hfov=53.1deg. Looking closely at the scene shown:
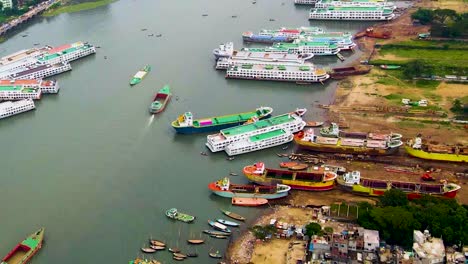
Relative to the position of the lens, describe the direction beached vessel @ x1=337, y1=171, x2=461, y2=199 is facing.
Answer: facing to the right of the viewer

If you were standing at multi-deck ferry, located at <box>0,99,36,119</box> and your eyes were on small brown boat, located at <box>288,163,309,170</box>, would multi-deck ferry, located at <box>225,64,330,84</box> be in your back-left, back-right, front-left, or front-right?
front-left

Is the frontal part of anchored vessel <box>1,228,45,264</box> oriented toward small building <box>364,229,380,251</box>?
no

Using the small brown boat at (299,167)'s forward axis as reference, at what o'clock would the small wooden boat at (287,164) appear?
The small wooden boat is roughly at 7 o'clock from the small brown boat.

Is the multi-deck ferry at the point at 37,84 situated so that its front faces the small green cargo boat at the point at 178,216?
no

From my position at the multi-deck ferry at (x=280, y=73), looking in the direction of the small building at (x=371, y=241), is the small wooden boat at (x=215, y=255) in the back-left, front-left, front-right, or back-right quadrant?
front-right

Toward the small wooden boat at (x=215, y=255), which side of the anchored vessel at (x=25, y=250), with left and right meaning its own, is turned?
right

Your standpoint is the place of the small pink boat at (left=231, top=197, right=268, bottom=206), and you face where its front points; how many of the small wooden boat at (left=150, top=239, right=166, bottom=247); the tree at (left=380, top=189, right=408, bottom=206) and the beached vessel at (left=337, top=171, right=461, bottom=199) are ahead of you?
2

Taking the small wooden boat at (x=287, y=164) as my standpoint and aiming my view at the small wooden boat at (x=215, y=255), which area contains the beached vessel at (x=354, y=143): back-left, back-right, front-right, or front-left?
back-left

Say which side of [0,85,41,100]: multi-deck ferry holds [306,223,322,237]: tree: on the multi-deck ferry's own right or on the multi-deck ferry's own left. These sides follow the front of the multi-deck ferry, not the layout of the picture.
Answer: on the multi-deck ferry's own right

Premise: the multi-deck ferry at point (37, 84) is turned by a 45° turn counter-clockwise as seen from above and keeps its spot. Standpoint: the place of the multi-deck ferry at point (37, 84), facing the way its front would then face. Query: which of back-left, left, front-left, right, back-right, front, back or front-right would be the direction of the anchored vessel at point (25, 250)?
back-right

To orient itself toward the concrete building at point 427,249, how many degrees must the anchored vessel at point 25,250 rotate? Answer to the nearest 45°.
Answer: approximately 90° to its right

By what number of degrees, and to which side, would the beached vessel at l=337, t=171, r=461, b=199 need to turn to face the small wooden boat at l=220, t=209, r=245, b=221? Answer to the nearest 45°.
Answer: approximately 135° to its right

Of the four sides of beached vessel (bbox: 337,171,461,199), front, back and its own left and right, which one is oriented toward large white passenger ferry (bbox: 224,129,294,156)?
back

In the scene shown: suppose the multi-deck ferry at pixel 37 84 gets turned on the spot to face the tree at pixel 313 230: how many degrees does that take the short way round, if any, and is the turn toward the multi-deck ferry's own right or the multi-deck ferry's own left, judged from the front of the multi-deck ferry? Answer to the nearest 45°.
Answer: approximately 45° to the multi-deck ferry's own right
